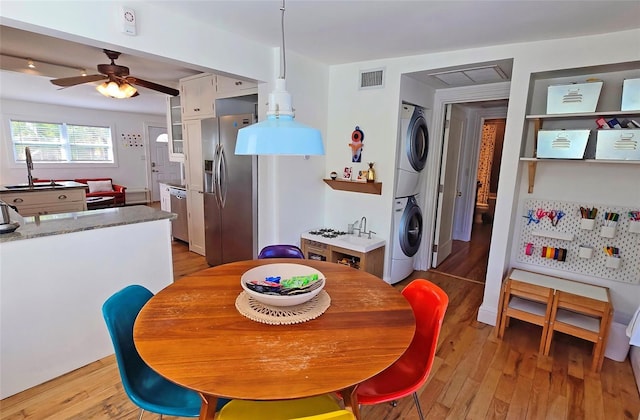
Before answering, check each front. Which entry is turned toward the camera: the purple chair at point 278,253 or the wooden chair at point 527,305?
the purple chair

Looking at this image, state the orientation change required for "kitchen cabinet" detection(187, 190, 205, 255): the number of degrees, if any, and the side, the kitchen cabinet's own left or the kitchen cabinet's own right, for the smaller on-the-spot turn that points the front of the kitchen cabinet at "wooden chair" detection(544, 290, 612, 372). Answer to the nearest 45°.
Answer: approximately 90° to the kitchen cabinet's own left

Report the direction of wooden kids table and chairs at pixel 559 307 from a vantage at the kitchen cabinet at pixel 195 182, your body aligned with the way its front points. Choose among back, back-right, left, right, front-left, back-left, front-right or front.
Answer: left

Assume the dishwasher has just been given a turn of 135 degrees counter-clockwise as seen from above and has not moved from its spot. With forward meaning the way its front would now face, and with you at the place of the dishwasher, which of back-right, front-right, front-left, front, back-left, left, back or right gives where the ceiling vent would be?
front-right

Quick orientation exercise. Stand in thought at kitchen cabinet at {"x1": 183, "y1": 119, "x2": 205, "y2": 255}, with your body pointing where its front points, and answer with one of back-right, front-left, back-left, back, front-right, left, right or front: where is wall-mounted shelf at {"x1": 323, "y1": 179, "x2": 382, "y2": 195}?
left

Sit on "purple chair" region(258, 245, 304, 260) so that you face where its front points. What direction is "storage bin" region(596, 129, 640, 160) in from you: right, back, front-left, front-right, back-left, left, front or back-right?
left

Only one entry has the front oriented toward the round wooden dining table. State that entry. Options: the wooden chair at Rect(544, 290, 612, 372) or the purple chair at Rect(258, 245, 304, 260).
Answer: the purple chair

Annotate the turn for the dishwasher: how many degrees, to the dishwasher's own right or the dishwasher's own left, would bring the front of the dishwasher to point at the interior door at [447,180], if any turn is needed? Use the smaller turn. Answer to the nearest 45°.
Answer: approximately 90° to the dishwasher's own left

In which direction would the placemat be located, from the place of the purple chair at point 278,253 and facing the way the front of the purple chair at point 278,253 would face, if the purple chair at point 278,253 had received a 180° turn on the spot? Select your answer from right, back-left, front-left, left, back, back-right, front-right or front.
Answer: back
